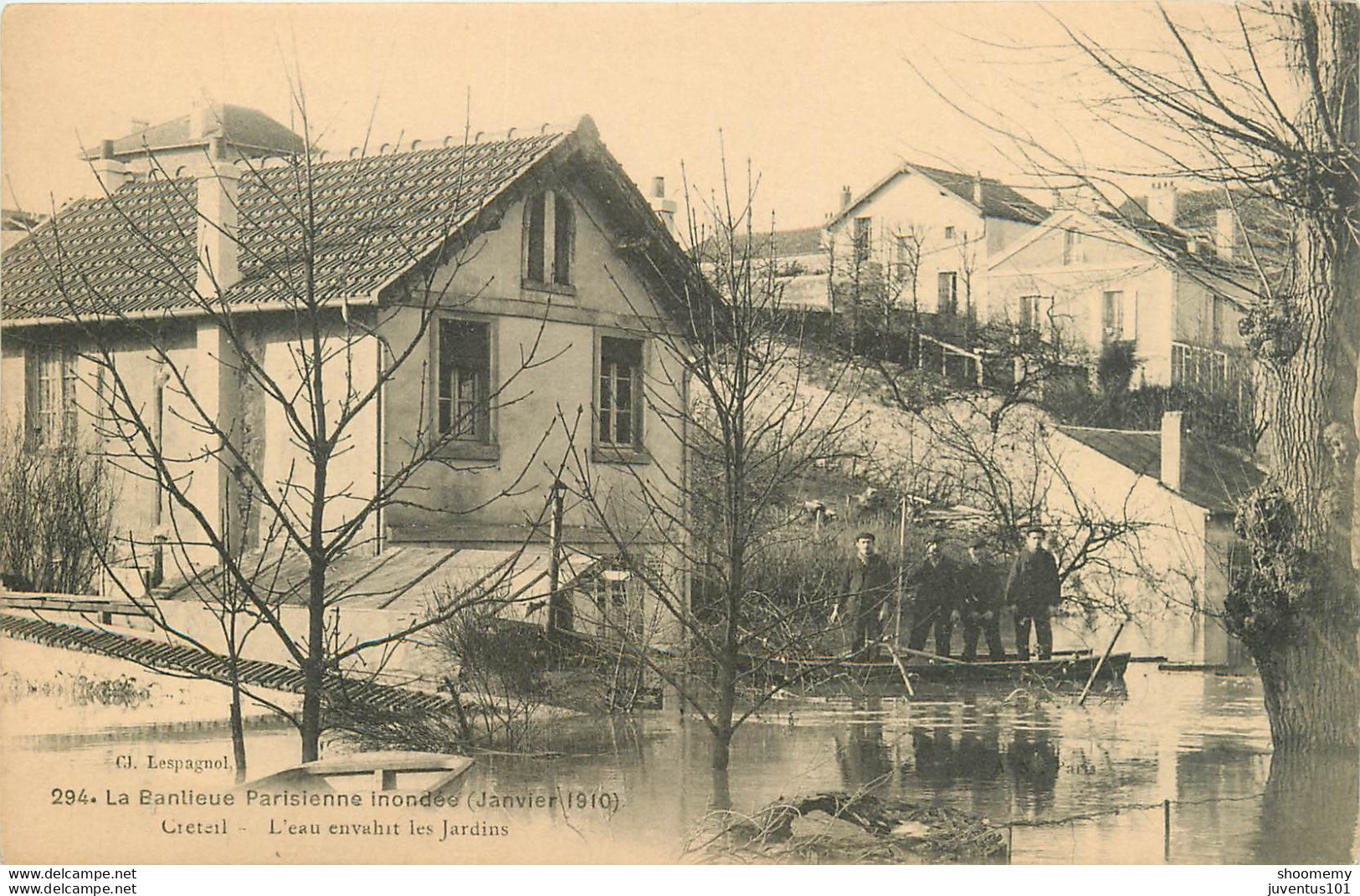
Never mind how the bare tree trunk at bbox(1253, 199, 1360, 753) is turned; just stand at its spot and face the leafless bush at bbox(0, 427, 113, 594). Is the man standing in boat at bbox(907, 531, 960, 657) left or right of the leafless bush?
right

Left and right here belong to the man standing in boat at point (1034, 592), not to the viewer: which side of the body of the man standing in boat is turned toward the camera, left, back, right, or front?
front

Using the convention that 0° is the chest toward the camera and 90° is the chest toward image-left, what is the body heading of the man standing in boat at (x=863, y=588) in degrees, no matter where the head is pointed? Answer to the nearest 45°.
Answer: approximately 0°

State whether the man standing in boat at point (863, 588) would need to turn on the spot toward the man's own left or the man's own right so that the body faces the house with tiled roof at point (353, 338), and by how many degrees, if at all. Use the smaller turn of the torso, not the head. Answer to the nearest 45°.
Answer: approximately 45° to the man's own right

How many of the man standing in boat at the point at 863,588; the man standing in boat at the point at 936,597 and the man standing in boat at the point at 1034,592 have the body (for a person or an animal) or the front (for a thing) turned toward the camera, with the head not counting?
3

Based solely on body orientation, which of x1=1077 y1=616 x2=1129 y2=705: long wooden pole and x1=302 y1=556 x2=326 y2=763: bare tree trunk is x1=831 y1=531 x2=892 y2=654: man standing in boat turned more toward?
the bare tree trunk

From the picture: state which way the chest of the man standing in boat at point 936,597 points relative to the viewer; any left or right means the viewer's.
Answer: facing the viewer
